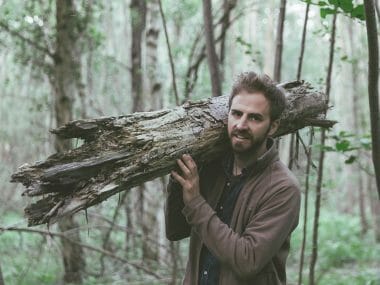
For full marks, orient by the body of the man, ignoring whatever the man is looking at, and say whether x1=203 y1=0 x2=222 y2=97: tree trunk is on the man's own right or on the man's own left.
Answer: on the man's own right

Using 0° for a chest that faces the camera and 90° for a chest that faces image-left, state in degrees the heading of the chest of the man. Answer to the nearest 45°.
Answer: approximately 45°

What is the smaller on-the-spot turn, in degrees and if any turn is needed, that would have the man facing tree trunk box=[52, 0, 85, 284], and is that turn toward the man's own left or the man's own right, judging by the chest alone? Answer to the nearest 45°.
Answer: approximately 90° to the man's own right

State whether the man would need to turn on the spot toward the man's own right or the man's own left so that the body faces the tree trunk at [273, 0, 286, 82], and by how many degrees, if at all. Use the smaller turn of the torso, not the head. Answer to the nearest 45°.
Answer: approximately 135° to the man's own right

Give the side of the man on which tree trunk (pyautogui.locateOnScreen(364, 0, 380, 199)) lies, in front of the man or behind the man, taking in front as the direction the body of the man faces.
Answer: behind

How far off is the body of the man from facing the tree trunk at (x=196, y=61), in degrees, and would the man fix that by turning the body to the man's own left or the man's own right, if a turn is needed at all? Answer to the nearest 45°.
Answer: approximately 135° to the man's own right

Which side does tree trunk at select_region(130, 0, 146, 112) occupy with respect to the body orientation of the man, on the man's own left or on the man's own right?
on the man's own right
